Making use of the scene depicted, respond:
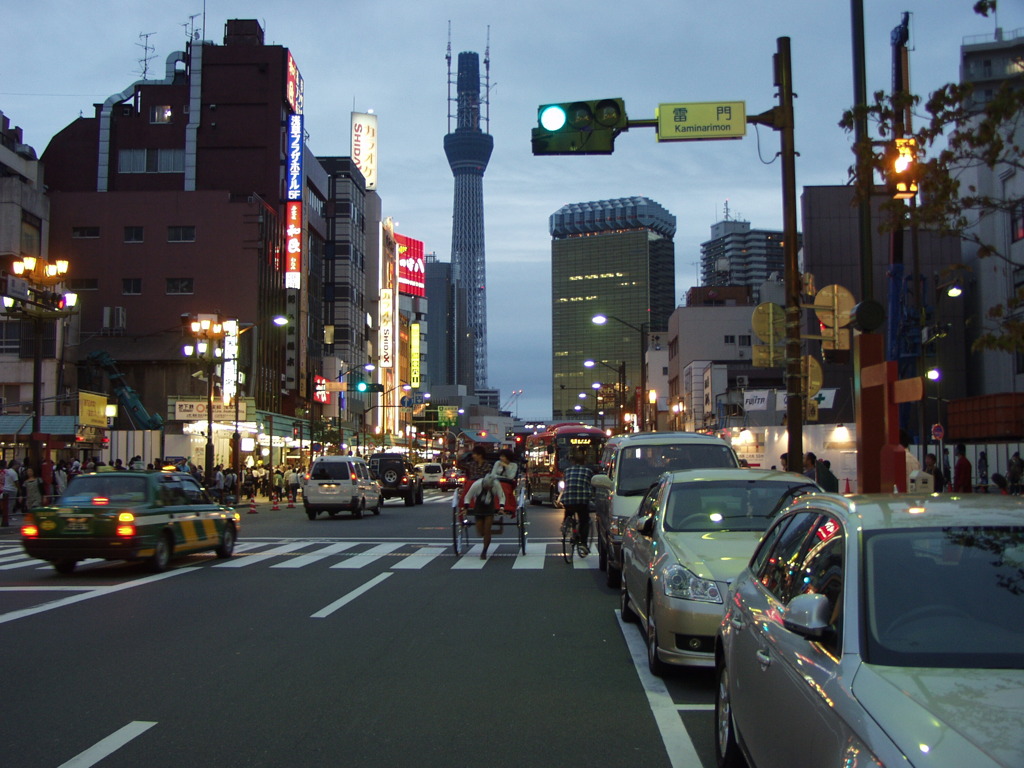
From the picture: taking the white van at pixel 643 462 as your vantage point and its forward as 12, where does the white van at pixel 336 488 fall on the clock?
the white van at pixel 336 488 is roughly at 5 o'clock from the white van at pixel 643 462.

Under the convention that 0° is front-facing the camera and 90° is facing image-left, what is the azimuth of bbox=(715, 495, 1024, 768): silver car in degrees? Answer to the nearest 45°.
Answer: approximately 315°

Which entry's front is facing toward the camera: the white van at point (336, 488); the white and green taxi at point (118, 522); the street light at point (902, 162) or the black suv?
the street light

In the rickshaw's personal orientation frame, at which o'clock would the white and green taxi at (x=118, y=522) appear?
The white and green taxi is roughly at 2 o'clock from the rickshaw.

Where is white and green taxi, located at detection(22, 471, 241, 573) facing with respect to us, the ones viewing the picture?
facing away from the viewer and to the right of the viewer

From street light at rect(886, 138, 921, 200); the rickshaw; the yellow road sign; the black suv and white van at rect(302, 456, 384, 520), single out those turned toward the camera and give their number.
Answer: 3

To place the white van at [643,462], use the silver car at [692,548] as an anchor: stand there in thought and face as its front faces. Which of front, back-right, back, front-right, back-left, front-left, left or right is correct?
back-left

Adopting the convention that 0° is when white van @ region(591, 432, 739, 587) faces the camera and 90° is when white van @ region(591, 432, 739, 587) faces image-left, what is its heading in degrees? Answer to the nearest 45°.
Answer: approximately 0°

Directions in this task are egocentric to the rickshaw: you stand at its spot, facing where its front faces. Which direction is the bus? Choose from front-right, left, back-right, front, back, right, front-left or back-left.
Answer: back

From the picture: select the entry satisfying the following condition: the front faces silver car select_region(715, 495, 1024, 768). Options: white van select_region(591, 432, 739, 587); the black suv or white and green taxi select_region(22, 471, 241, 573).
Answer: the white van

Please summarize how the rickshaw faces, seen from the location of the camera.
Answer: facing the viewer

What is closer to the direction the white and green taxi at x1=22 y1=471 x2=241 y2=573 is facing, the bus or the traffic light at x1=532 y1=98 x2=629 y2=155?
the bus
